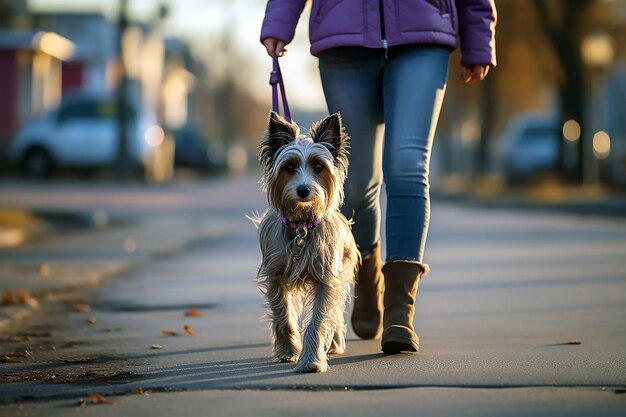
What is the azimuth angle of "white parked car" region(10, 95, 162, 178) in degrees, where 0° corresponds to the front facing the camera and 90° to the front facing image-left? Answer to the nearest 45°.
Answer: approximately 90°

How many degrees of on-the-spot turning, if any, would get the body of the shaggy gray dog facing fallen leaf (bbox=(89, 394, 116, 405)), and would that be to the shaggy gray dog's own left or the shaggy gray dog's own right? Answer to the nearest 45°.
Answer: approximately 45° to the shaggy gray dog's own right

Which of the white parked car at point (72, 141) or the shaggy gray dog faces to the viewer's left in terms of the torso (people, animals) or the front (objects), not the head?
the white parked car

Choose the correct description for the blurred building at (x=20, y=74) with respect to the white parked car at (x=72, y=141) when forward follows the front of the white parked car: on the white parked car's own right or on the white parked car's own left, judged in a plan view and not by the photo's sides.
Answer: on the white parked car's own right

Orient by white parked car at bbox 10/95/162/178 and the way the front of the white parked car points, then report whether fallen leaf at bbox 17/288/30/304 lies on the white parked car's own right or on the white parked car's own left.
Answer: on the white parked car's own left

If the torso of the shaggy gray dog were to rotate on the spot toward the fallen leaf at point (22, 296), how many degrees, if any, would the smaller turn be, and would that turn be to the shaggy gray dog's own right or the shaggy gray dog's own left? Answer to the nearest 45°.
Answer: approximately 135° to the shaggy gray dog's own right

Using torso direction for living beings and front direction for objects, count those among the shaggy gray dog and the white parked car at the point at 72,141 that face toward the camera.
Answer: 1

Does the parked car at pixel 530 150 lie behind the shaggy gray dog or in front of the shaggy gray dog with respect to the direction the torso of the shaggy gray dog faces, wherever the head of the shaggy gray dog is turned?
behind

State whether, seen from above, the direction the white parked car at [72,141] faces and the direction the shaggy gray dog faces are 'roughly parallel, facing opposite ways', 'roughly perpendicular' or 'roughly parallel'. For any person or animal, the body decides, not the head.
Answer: roughly perpendicular
